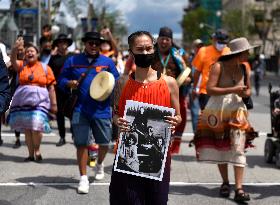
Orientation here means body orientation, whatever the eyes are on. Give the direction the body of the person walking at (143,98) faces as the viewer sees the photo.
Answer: toward the camera

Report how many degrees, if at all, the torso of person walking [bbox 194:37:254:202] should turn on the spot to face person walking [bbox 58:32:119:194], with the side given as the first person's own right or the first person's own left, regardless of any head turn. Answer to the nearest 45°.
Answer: approximately 135° to the first person's own right

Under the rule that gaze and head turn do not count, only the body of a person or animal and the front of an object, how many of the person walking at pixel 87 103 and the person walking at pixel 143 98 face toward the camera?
2

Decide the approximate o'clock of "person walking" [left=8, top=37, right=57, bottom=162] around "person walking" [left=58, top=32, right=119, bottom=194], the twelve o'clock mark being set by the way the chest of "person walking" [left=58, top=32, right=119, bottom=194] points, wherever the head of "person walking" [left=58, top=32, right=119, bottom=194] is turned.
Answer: "person walking" [left=8, top=37, right=57, bottom=162] is roughly at 5 o'clock from "person walking" [left=58, top=32, right=119, bottom=194].

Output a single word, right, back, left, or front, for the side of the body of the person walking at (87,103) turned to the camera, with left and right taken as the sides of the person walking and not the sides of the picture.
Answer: front

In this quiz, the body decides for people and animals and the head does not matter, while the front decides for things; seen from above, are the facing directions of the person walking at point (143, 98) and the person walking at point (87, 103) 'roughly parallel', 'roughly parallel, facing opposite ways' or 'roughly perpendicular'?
roughly parallel

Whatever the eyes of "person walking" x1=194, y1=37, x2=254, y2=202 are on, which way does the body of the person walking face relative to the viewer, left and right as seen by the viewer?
facing the viewer and to the right of the viewer

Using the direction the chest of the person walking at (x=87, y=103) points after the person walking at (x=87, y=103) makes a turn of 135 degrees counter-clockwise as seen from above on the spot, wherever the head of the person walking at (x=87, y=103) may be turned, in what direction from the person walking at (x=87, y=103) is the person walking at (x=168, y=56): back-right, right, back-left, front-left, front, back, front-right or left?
front

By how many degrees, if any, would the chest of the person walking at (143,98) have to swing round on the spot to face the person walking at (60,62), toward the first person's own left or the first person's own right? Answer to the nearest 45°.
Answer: approximately 180°

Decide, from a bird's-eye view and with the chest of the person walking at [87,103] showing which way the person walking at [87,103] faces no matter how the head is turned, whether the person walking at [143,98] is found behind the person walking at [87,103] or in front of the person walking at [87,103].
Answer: in front
